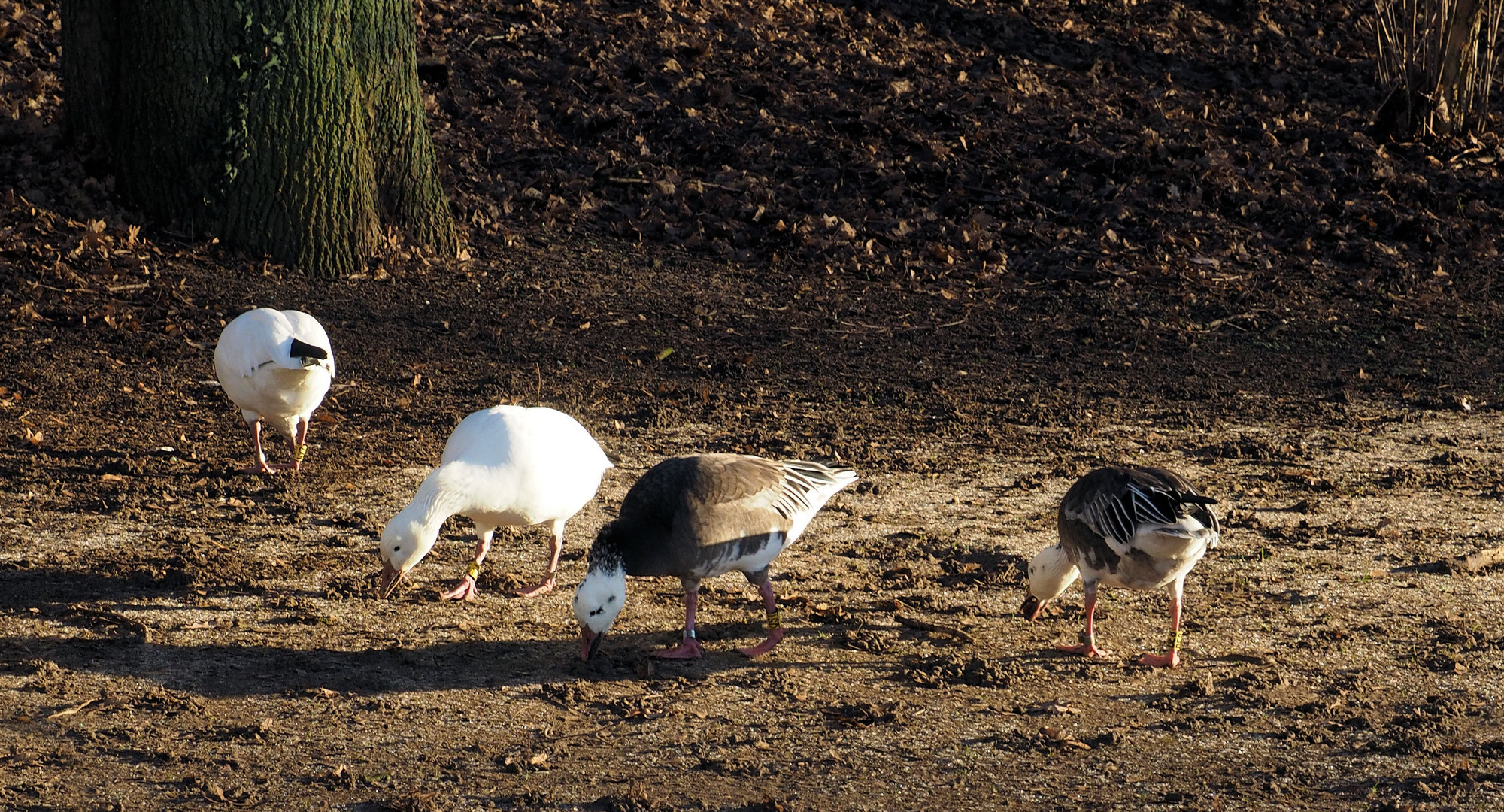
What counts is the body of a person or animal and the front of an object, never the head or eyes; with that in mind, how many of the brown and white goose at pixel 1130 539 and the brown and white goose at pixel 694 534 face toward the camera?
0

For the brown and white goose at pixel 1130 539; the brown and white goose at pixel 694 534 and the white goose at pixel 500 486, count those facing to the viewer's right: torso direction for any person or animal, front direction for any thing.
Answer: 0

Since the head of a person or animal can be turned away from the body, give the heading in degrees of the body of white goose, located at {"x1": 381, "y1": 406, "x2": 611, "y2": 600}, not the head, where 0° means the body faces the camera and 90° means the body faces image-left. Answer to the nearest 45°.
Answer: approximately 45°

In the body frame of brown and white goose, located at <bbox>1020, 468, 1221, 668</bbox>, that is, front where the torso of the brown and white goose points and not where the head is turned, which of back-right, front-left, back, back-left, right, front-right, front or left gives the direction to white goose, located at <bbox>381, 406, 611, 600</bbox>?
front-left

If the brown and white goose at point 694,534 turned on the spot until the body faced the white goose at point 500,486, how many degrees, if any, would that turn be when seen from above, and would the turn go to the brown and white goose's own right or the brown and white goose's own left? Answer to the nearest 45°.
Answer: approximately 45° to the brown and white goose's own right

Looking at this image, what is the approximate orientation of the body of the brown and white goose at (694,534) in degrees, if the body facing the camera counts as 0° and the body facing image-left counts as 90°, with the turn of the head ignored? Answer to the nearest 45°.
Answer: approximately 90°

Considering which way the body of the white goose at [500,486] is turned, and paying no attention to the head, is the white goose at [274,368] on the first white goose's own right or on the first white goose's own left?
on the first white goose's own right

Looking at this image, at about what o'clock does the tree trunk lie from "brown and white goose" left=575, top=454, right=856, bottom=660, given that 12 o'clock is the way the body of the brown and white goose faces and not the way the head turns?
The tree trunk is roughly at 2 o'clock from the brown and white goose.

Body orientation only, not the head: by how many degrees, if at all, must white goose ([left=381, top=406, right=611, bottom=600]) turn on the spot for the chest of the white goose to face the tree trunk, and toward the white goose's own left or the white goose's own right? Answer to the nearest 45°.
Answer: approximately 135° to the white goose's own right

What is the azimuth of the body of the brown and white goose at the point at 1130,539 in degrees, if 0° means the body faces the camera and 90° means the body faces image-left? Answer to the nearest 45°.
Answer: approximately 135°

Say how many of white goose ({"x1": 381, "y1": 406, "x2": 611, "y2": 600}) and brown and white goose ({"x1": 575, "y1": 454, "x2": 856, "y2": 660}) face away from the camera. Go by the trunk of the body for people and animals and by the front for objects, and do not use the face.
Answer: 0
